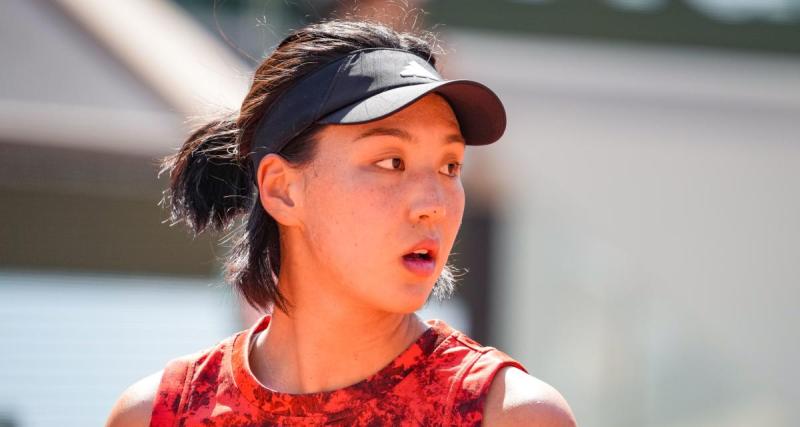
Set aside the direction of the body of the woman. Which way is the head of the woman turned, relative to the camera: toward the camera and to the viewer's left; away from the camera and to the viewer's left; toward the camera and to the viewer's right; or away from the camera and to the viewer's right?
toward the camera and to the viewer's right

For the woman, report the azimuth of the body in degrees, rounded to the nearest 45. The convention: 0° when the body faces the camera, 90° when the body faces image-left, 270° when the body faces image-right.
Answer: approximately 0°
